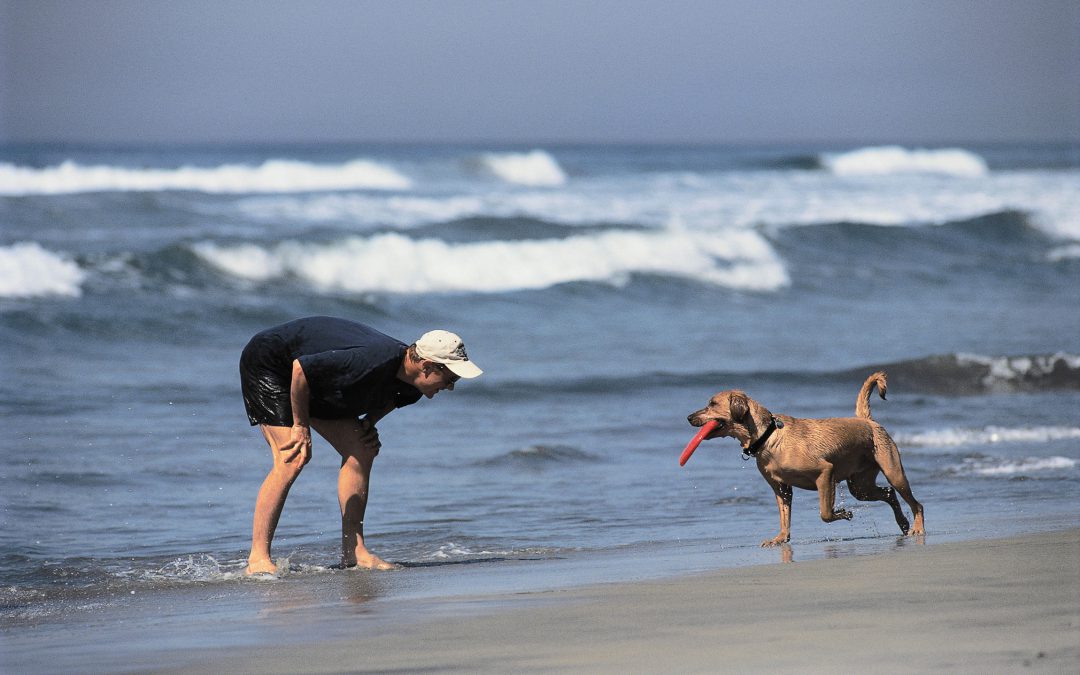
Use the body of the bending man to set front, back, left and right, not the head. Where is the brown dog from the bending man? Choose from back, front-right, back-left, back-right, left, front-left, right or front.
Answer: front

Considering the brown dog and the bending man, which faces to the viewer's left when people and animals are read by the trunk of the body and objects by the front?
the brown dog

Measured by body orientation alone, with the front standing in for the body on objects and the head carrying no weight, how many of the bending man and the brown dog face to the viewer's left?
1

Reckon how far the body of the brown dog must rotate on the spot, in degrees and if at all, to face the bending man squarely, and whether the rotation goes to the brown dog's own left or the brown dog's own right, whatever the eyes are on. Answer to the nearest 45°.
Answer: approximately 45° to the brown dog's own left

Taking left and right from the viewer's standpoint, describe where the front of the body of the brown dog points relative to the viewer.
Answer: facing to the left of the viewer

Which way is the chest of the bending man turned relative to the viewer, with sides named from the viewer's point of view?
facing to the right of the viewer

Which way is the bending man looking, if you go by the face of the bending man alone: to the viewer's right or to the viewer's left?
to the viewer's right

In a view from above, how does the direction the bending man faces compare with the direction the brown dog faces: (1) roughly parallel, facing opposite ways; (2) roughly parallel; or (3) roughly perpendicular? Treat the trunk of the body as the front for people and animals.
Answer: roughly parallel, facing opposite ways
